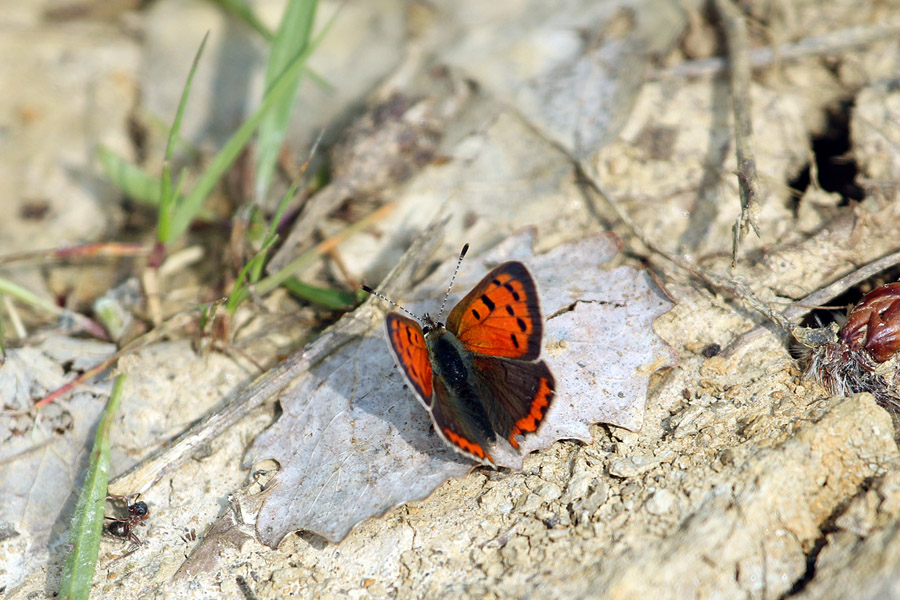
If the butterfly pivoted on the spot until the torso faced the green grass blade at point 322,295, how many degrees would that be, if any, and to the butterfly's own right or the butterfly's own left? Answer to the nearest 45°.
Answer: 0° — it already faces it

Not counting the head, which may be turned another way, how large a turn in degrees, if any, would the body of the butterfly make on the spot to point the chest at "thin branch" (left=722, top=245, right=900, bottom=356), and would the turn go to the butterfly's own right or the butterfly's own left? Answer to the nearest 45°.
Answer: approximately 135° to the butterfly's own right

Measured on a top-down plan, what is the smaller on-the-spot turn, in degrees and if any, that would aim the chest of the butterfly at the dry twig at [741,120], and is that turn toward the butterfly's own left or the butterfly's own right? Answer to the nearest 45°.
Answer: approximately 90° to the butterfly's own right

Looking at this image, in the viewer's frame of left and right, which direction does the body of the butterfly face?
facing away from the viewer and to the left of the viewer

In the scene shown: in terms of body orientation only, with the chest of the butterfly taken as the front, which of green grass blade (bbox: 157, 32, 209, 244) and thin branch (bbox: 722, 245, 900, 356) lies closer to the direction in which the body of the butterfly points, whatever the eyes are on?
the green grass blade

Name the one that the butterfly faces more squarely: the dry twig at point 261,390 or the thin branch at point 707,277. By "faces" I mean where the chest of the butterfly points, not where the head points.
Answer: the dry twig
